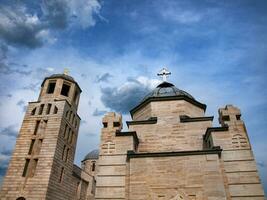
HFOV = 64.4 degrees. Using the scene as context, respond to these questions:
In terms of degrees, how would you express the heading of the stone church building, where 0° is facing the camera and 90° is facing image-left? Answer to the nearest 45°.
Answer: approximately 0°
